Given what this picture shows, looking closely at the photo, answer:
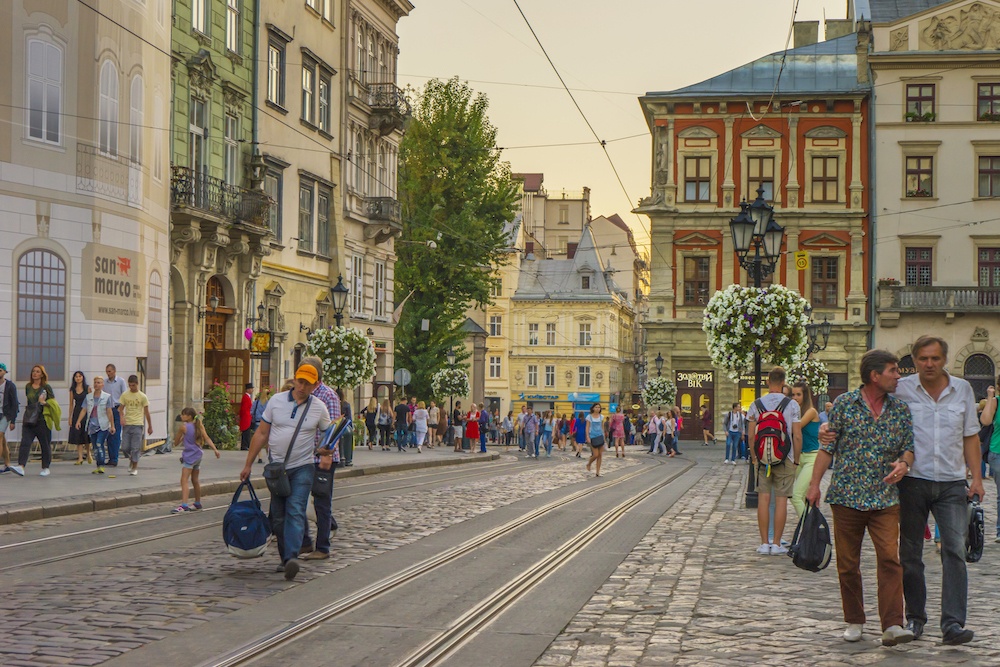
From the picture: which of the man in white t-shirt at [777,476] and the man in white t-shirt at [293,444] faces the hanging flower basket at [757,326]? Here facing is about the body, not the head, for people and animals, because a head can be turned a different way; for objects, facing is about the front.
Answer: the man in white t-shirt at [777,476]

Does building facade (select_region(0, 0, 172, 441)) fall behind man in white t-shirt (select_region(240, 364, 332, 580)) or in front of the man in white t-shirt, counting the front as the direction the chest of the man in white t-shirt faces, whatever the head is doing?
behind

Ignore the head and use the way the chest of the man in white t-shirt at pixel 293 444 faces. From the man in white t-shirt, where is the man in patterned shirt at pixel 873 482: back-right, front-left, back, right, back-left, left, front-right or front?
front-left

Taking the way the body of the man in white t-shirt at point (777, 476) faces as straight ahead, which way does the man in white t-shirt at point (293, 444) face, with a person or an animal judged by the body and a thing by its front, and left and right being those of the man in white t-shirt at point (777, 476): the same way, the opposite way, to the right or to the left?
the opposite way

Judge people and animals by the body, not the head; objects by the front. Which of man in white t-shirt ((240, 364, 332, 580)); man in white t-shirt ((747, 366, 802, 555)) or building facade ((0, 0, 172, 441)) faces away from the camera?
man in white t-shirt ((747, 366, 802, 555))

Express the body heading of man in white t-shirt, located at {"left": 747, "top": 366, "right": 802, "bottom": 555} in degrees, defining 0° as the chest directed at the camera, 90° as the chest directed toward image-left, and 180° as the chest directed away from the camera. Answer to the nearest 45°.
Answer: approximately 180°

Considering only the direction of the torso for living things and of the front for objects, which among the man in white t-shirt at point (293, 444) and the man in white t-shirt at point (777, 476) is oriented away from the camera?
the man in white t-shirt at point (777, 476)

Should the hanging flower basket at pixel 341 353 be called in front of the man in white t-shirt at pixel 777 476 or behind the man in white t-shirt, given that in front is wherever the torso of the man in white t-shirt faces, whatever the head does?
in front

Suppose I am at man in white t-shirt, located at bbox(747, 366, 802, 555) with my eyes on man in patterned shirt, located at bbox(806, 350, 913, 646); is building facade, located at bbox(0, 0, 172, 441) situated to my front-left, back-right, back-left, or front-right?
back-right

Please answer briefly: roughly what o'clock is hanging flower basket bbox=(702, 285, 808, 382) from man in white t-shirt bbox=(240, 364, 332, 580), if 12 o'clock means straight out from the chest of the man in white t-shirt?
The hanging flower basket is roughly at 7 o'clock from the man in white t-shirt.

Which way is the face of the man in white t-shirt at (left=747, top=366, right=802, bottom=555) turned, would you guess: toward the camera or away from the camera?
away from the camera

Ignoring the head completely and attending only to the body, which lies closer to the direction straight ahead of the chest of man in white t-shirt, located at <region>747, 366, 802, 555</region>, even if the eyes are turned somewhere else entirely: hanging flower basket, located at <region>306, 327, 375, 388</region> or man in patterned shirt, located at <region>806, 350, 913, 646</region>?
the hanging flower basket
